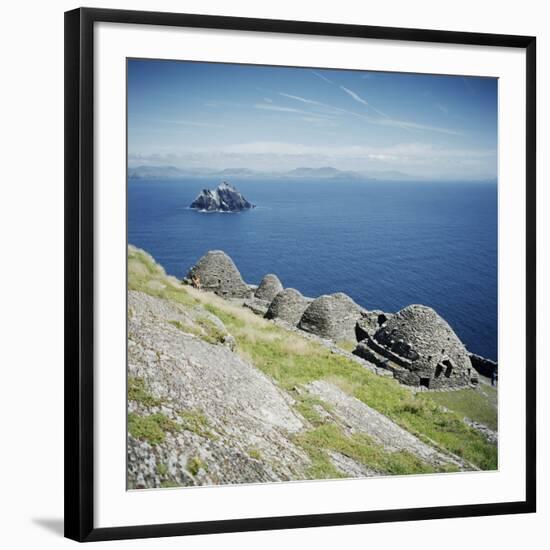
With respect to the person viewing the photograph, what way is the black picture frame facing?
facing the viewer and to the right of the viewer
